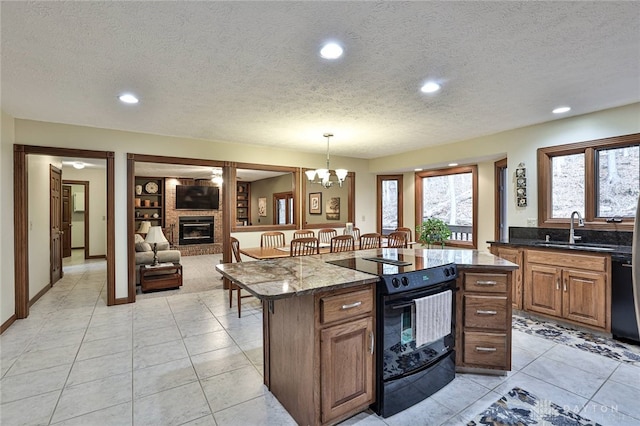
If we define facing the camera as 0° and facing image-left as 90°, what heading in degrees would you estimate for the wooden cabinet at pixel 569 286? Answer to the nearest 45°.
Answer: approximately 45°

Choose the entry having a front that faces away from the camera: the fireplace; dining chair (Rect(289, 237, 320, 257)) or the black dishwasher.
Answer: the dining chair

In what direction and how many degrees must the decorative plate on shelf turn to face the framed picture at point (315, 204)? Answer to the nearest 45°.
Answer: approximately 45° to its left

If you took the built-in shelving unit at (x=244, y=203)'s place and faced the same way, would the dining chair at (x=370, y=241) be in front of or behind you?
in front

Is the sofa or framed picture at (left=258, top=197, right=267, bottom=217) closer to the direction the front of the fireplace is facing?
the sofa

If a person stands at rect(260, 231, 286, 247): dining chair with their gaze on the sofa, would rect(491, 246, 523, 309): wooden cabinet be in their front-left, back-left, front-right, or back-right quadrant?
back-left

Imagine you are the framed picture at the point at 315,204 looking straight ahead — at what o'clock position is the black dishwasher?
The black dishwasher is roughly at 11 o'clock from the framed picture.

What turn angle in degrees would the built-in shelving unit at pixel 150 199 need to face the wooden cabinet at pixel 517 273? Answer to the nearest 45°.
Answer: approximately 45° to its left

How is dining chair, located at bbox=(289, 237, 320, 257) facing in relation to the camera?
away from the camera

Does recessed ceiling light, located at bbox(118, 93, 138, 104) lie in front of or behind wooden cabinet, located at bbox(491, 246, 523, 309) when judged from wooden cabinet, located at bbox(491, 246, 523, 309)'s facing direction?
in front

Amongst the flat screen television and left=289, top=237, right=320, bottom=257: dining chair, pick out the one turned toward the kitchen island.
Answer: the flat screen television

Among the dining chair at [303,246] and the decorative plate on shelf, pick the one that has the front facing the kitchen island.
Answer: the decorative plate on shelf

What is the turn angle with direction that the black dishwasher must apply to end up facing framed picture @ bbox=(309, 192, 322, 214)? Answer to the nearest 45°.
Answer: approximately 45° to its right
